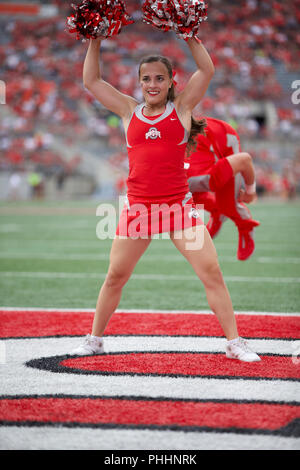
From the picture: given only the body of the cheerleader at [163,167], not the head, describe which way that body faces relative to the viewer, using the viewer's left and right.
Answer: facing the viewer

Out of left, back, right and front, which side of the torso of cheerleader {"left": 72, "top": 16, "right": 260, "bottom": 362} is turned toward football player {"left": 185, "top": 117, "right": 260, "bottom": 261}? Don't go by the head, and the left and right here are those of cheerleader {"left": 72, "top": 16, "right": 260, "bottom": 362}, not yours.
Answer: back
